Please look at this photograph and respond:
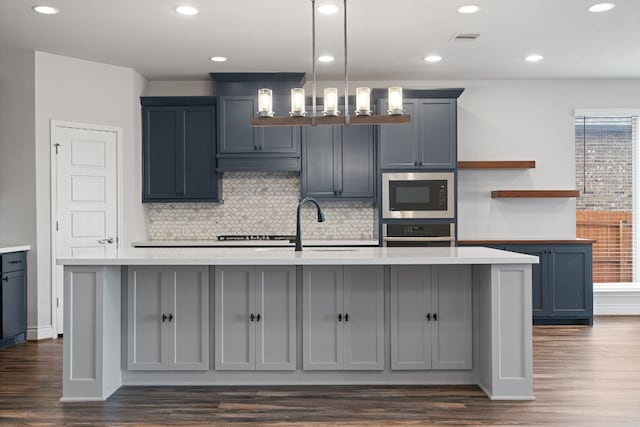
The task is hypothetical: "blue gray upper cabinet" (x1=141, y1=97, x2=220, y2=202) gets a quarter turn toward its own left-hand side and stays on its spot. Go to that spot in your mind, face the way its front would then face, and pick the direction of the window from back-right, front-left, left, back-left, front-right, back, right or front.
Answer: front

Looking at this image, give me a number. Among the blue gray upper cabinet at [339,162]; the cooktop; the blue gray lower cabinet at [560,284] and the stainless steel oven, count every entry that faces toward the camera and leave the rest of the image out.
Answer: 4

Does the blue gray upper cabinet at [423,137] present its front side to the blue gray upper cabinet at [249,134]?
no

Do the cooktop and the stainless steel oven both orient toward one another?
no

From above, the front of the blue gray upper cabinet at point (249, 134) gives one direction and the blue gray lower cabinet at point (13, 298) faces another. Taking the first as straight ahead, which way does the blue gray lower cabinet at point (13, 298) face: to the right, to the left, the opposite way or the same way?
to the left

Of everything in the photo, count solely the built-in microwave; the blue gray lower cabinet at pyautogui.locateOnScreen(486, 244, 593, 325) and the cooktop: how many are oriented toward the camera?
3

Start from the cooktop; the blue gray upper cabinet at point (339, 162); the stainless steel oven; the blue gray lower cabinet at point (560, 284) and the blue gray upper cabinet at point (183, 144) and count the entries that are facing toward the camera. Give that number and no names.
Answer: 5

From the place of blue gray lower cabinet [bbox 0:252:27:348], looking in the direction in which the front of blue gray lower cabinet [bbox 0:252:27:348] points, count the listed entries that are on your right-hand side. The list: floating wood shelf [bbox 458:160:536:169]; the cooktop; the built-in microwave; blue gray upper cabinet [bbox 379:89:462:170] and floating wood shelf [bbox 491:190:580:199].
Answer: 0

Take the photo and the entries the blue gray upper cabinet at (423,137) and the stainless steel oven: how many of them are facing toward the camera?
2

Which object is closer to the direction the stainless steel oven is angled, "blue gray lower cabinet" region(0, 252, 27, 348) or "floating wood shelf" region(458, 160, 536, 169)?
the blue gray lower cabinet

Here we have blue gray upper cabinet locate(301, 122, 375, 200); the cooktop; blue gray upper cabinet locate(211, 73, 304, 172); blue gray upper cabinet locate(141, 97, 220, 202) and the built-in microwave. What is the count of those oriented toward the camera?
5

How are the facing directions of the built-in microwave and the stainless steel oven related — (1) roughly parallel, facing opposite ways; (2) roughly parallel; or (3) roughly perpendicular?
roughly parallel

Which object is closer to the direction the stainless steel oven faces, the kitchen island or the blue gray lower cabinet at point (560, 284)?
the kitchen island

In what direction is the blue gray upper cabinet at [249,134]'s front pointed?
toward the camera

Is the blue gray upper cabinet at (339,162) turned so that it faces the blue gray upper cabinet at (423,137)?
no

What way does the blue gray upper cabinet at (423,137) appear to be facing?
toward the camera

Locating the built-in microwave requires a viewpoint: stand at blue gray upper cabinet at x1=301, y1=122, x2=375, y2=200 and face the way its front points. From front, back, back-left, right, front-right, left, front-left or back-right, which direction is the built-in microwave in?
left

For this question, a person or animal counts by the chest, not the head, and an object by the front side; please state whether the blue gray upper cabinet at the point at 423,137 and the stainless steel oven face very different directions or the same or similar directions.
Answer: same or similar directions

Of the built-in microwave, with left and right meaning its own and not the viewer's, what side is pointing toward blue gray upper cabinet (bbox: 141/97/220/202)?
right

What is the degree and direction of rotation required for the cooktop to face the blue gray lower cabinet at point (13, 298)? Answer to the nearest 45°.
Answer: approximately 45° to its right

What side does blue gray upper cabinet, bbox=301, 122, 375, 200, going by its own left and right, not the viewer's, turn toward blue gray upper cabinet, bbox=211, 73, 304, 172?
right
